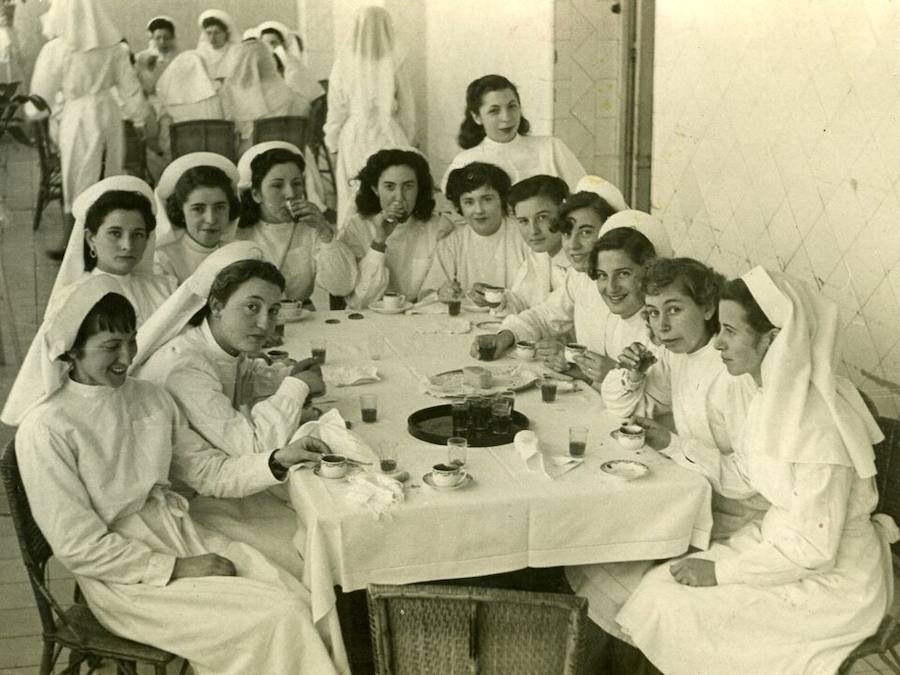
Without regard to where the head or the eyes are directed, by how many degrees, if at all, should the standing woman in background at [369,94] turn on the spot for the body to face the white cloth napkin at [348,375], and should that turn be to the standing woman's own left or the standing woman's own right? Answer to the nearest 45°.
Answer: approximately 180°

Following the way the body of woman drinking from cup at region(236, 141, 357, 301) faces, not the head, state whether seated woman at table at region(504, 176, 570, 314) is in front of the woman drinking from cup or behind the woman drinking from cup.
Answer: in front

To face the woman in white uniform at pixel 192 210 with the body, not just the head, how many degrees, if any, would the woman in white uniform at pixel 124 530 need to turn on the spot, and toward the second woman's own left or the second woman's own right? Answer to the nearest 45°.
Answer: approximately 135° to the second woman's own left

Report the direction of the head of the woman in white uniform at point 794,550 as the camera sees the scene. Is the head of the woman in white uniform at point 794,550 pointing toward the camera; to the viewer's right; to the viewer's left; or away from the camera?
to the viewer's left

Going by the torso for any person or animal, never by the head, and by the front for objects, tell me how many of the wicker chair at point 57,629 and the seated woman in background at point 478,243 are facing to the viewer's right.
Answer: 1

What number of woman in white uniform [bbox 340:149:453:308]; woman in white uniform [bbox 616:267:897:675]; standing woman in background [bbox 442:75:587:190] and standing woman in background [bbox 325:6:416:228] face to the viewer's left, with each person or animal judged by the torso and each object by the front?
1

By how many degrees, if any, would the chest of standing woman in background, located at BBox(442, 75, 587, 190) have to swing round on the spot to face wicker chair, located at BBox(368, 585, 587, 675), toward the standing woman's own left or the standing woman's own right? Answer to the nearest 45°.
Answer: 0° — they already face it

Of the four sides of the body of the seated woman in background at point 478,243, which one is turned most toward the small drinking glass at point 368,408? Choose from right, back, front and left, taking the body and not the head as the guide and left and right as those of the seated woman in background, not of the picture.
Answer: front

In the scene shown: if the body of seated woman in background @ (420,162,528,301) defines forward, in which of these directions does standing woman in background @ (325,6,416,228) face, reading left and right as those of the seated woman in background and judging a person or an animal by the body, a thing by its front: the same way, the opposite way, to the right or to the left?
the opposite way

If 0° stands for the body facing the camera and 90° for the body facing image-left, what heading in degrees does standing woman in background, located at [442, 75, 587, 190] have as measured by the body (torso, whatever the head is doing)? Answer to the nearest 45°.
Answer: approximately 0°

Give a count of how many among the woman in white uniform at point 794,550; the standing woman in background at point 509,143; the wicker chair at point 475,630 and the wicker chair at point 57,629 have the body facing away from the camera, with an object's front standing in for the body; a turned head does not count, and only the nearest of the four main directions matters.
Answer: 1

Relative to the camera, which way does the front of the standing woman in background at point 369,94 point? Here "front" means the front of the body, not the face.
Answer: away from the camera

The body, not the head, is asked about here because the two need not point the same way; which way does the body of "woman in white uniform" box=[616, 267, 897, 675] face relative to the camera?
to the viewer's left

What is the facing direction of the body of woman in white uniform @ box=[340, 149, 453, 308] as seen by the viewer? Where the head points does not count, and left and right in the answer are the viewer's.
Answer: facing the viewer

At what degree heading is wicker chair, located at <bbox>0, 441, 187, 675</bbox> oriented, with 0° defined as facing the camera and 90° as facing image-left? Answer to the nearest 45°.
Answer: approximately 270°

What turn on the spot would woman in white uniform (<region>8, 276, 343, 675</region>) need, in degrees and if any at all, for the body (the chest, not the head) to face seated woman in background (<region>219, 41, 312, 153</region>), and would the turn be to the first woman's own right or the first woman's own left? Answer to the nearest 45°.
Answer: approximately 135° to the first woman's own left

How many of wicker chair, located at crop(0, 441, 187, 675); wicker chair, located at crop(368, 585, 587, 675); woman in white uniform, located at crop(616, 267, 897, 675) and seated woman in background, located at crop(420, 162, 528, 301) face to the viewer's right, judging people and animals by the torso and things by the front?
1

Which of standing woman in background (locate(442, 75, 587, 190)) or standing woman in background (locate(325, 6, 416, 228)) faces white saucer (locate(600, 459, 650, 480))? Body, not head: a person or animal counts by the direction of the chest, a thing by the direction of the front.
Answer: standing woman in background (locate(442, 75, 587, 190))
